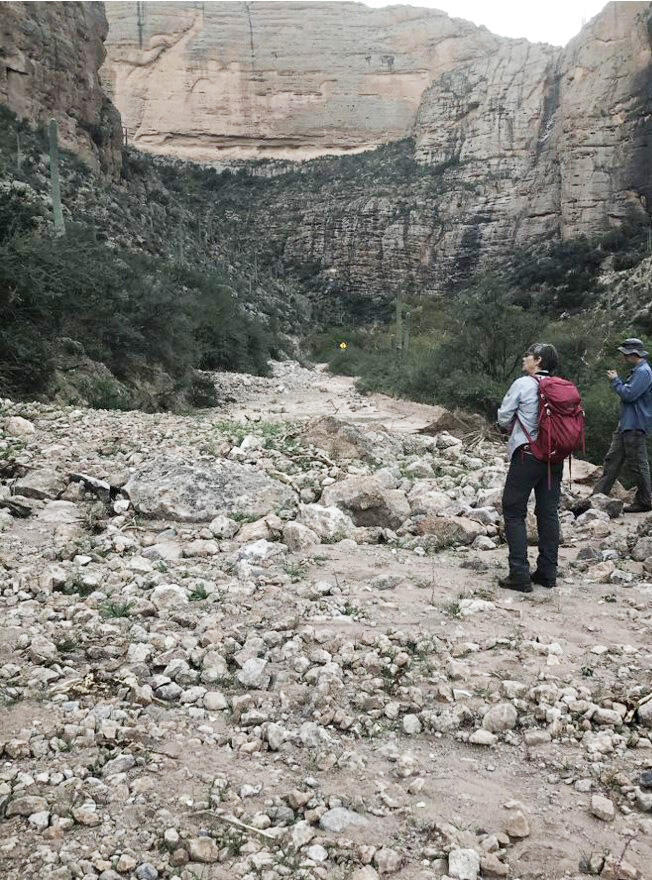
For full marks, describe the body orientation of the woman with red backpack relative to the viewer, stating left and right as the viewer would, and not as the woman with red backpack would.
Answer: facing away from the viewer and to the left of the viewer

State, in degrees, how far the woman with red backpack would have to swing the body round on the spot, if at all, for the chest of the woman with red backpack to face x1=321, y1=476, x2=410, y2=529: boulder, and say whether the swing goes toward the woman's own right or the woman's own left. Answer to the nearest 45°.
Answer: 0° — they already face it

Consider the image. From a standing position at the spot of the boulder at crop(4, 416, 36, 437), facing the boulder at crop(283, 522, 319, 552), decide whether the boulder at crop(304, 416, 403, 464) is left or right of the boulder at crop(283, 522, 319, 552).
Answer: left

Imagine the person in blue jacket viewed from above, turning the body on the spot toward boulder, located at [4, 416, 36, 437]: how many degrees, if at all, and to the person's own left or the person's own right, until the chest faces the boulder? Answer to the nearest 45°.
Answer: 0° — they already face it

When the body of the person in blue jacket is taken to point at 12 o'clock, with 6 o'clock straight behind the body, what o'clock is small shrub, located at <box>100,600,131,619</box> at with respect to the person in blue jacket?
The small shrub is roughly at 10 o'clock from the person in blue jacket.

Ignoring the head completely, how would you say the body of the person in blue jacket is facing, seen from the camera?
to the viewer's left

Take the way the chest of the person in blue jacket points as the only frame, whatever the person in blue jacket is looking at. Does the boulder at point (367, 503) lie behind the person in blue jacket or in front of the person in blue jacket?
in front

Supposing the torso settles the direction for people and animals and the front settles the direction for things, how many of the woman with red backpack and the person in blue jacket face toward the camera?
0

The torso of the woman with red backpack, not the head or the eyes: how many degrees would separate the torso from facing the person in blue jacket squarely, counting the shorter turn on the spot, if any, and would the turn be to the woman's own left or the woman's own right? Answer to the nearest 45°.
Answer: approximately 45° to the woman's own right

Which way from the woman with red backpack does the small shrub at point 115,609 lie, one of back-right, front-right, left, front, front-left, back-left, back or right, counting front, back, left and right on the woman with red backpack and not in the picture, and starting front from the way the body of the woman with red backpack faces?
left

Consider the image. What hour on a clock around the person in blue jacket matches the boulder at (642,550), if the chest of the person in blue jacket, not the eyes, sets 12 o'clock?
The boulder is roughly at 9 o'clock from the person in blue jacket.

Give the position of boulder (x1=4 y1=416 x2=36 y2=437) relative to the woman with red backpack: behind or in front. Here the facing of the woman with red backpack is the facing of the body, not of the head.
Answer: in front

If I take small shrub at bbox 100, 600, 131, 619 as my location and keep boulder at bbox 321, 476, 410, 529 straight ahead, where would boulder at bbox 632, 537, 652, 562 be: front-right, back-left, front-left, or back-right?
front-right

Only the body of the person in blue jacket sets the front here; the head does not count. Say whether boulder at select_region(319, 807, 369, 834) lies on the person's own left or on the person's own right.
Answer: on the person's own left

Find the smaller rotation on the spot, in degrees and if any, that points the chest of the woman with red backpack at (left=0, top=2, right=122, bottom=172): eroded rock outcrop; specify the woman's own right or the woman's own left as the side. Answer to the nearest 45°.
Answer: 0° — they already face it

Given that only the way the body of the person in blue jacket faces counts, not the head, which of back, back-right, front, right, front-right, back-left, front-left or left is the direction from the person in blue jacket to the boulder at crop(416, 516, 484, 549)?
front-left

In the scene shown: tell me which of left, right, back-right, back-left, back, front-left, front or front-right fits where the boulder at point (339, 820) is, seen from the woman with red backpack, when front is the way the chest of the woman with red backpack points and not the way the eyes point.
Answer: back-left
